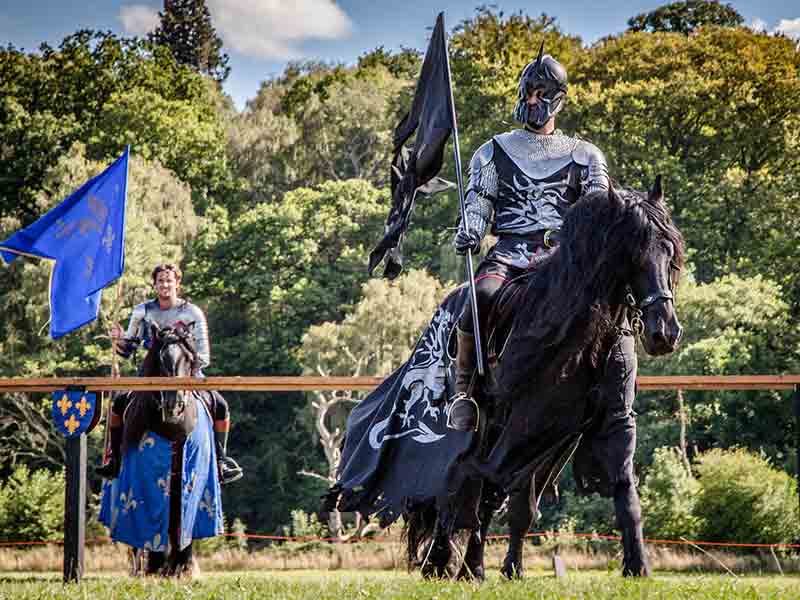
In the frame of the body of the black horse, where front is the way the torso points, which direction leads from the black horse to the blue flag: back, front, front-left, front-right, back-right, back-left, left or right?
back

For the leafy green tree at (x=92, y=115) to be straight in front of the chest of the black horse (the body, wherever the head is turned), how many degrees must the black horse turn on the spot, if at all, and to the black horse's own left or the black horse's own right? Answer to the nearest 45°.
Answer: approximately 180°

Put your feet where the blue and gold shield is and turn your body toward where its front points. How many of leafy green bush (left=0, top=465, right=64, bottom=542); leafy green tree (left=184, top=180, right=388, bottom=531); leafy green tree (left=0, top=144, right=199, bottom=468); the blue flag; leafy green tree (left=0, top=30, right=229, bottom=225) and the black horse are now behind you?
5

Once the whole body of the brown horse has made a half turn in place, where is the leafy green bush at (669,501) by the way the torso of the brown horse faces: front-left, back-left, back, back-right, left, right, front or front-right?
front-right

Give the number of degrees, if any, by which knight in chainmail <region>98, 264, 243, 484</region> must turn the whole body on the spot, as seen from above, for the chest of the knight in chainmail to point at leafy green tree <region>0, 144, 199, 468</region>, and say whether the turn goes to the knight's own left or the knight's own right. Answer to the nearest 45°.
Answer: approximately 180°

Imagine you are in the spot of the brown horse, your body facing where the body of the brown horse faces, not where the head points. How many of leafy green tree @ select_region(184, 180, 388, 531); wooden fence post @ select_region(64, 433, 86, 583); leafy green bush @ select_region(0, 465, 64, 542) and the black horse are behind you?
2

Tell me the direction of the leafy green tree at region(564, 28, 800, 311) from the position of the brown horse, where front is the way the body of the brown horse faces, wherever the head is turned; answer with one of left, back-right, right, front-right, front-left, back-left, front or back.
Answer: back-left

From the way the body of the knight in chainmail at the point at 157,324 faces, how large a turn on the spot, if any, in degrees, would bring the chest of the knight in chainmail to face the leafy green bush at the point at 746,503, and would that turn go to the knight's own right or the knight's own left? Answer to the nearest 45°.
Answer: approximately 135° to the knight's own left

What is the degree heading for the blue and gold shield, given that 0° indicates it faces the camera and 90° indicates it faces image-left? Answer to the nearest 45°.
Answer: approximately 0°

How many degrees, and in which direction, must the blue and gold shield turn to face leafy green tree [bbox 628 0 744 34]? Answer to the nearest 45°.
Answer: approximately 135° to its left

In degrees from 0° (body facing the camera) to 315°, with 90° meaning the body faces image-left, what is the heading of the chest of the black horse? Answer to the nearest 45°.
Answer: approximately 315°

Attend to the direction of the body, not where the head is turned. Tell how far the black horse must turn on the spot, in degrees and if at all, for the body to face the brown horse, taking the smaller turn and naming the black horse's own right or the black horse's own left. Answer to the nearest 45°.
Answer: approximately 180°

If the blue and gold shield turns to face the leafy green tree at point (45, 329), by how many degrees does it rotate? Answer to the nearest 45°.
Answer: approximately 180°

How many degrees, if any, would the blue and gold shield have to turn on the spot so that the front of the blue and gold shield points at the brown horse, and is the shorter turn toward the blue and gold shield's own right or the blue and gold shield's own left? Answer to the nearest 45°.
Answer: approximately 135° to the blue and gold shield's own left

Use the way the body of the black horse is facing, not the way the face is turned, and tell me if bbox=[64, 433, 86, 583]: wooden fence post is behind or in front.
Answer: behind

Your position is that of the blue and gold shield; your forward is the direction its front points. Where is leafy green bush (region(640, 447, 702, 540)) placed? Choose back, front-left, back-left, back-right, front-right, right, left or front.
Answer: back-left

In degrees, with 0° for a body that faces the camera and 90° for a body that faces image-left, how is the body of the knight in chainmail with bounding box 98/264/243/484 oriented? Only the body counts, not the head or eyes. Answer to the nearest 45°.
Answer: approximately 0°
